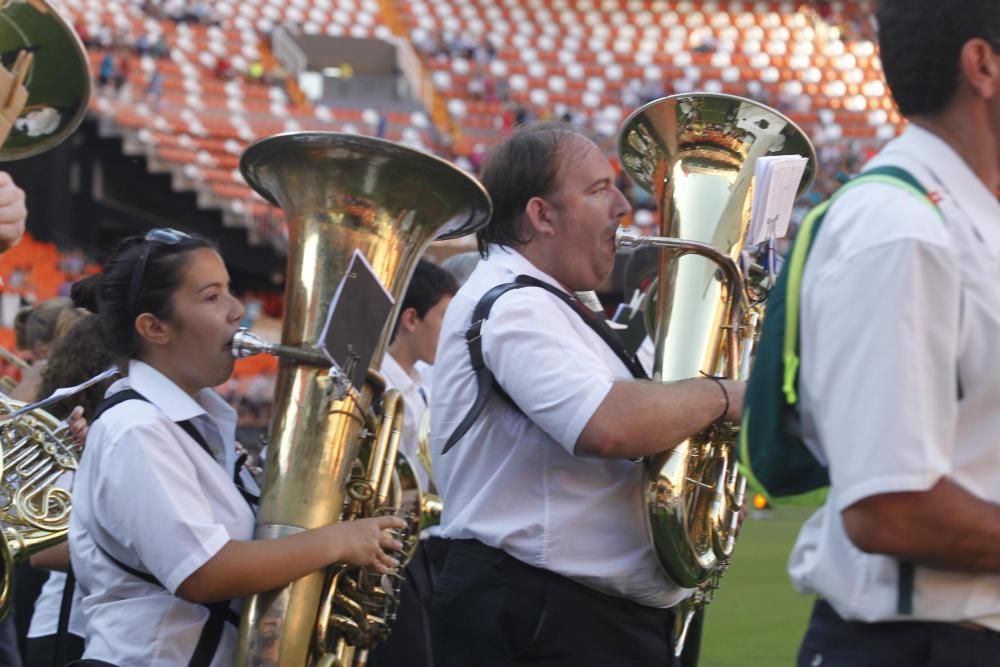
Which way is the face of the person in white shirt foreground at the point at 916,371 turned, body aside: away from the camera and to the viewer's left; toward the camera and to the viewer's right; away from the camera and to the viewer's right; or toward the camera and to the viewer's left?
away from the camera and to the viewer's right

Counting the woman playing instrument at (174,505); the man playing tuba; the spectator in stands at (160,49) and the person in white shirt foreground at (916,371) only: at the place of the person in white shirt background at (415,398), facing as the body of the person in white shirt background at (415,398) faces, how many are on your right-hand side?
3

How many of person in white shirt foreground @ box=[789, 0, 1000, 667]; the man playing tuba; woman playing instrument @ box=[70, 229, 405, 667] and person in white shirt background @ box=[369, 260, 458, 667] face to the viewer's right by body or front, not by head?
4

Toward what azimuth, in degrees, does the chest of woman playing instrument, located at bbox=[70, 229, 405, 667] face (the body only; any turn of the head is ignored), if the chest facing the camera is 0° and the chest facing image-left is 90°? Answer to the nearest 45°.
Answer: approximately 270°

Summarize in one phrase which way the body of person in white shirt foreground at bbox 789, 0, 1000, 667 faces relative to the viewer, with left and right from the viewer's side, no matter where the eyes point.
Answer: facing to the right of the viewer

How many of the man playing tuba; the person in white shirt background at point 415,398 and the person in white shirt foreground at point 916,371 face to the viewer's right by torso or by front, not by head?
3

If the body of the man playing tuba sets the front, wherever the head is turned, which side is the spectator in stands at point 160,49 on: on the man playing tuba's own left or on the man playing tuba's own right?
on the man playing tuba's own left

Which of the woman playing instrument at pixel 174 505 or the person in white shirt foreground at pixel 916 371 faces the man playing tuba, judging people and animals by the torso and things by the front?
the woman playing instrument

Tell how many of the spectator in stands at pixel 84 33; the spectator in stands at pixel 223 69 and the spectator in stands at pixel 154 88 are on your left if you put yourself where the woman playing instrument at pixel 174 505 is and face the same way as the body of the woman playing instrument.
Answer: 3

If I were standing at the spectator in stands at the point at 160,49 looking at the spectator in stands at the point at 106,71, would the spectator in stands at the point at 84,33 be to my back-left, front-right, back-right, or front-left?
front-right

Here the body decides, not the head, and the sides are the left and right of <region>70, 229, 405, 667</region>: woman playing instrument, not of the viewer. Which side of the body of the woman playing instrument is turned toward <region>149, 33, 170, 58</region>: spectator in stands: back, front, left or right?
left

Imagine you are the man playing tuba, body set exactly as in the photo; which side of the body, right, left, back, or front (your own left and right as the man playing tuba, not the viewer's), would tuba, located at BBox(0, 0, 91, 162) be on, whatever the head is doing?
back

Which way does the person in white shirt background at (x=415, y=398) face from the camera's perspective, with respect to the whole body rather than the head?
to the viewer's right

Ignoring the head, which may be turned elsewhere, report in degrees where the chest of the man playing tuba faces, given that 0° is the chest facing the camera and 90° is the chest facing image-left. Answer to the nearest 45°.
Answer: approximately 270°

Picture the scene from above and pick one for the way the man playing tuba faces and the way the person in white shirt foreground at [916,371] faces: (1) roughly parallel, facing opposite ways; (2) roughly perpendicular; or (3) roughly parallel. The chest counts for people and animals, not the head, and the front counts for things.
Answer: roughly parallel

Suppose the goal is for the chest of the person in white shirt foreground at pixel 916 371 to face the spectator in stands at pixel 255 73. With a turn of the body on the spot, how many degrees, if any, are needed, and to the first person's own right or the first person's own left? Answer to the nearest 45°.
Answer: approximately 135° to the first person's own left
